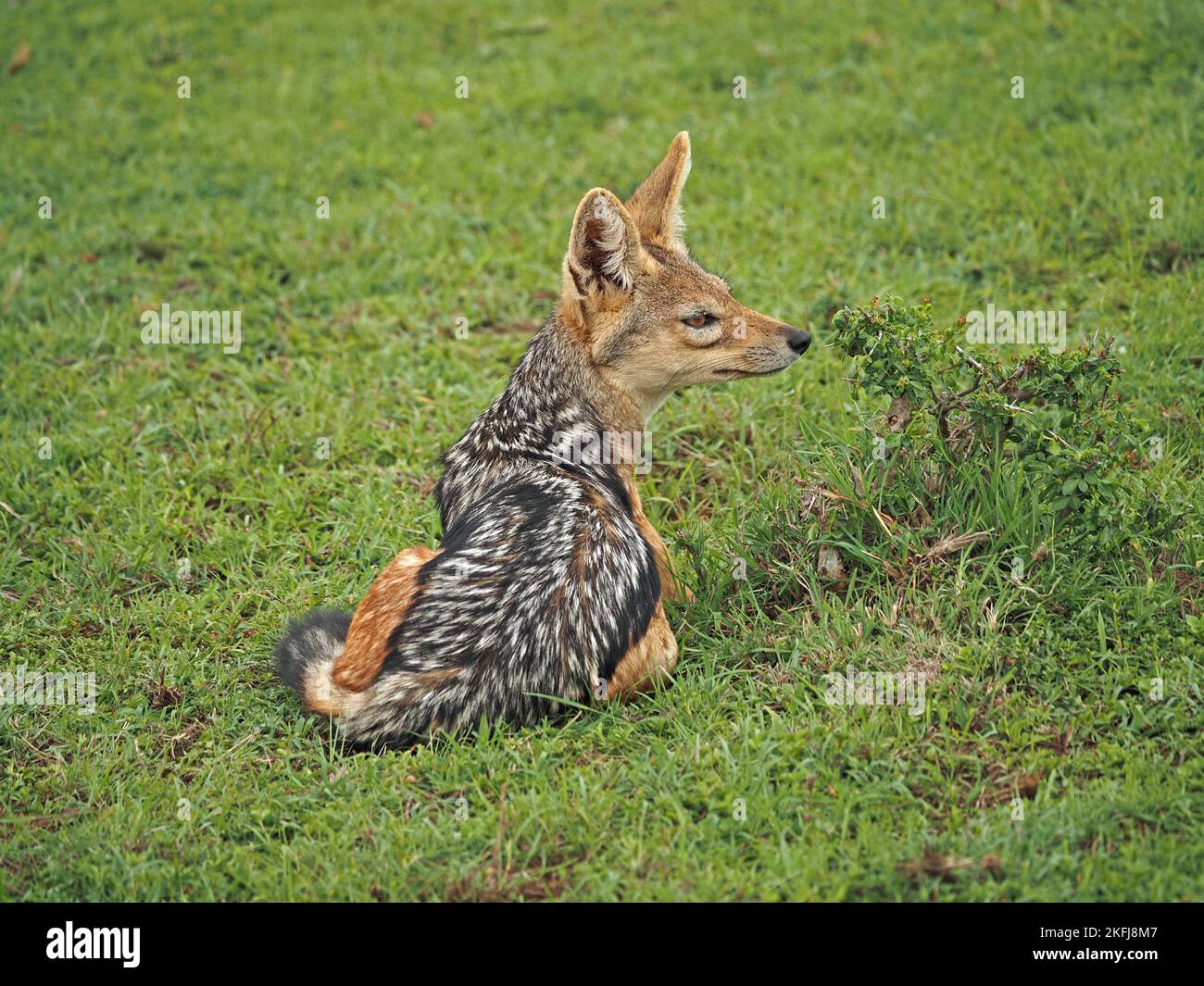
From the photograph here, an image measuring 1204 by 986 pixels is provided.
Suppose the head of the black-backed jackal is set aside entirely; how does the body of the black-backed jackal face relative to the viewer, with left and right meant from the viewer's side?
facing away from the viewer and to the right of the viewer
